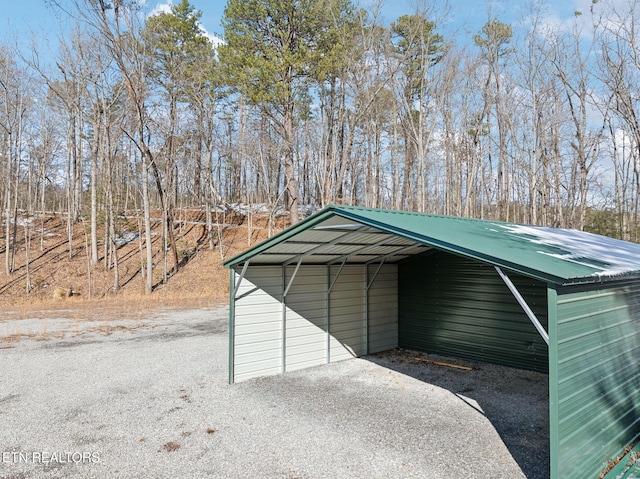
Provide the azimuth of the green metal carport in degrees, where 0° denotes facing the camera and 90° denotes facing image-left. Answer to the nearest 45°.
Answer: approximately 45°
